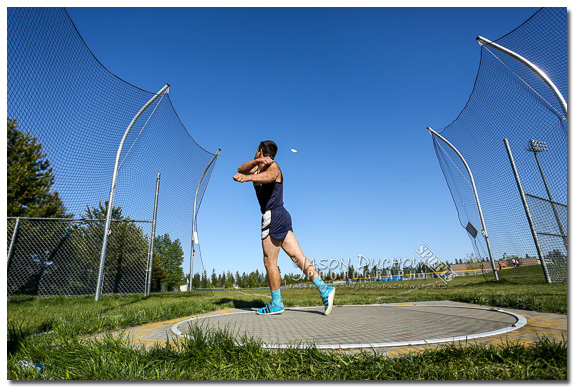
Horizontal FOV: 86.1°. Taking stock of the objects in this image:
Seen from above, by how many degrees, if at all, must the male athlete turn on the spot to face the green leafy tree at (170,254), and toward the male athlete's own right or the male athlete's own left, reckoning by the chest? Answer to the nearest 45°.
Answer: approximately 45° to the male athlete's own right
